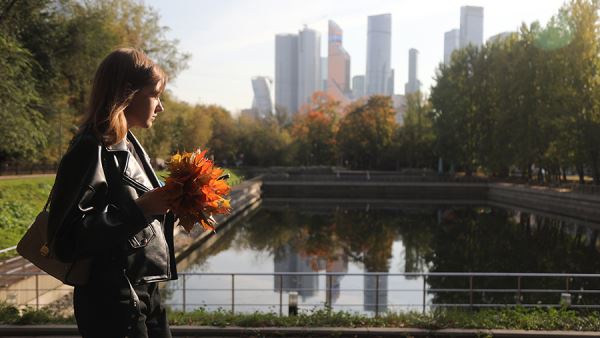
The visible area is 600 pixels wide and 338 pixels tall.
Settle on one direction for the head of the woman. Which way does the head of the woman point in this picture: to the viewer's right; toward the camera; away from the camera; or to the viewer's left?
to the viewer's right

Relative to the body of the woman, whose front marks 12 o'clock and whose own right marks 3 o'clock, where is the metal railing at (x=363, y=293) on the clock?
The metal railing is roughly at 10 o'clock from the woman.

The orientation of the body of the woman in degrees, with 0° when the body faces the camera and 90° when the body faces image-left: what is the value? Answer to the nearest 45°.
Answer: approximately 270°
